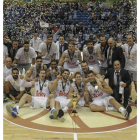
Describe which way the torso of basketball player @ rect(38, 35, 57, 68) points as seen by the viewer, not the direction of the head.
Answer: toward the camera

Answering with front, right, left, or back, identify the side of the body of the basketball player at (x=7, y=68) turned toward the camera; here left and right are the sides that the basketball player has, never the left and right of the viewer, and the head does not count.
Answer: front

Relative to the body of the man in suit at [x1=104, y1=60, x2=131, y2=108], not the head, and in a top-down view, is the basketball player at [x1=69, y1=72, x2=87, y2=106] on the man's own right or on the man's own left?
on the man's own right

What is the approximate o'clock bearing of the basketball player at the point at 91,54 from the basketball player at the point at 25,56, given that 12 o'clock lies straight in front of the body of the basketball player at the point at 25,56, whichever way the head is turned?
the basketball player at the point at 91,54 is roughly at 10 o'clock from the basketball player at the point at 25,56.

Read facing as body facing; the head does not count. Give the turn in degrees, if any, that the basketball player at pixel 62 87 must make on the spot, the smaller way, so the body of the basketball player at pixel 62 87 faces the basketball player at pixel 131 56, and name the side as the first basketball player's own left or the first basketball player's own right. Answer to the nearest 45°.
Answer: approximately 90° to the first basketball player's own left

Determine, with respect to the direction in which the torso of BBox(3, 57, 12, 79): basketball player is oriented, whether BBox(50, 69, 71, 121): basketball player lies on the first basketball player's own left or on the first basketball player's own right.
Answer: on the first basketball player's own left

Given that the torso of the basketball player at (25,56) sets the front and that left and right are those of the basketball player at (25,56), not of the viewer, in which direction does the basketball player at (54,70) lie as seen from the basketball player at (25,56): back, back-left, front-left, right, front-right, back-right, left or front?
front-left

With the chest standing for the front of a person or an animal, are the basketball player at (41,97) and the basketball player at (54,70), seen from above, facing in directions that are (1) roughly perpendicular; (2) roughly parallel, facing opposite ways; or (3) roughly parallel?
roughly parallel

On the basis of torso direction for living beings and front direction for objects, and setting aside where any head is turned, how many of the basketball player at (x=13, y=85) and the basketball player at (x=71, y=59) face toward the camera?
2

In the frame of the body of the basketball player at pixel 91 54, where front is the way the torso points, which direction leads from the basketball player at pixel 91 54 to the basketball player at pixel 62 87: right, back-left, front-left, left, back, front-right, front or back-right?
front-right

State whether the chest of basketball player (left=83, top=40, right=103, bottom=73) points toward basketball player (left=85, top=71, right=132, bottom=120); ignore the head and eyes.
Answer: yes

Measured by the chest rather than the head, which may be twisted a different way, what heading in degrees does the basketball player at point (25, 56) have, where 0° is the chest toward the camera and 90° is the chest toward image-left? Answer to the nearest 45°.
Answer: approximately 0°

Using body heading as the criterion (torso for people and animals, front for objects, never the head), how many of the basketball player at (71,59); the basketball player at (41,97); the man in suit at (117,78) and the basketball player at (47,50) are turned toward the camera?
4

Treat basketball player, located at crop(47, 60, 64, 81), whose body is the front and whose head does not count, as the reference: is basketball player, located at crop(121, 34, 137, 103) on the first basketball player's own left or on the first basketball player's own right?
on the first basketball player's own left
